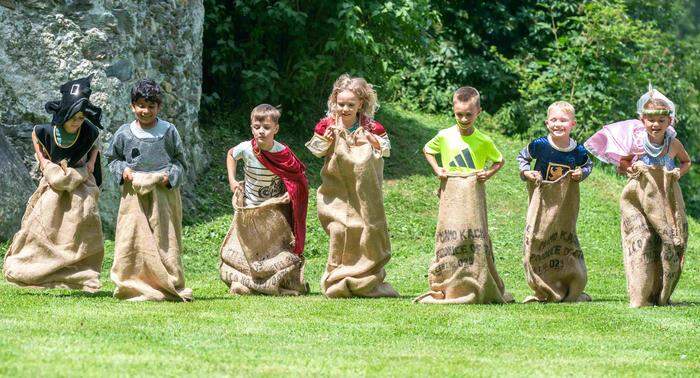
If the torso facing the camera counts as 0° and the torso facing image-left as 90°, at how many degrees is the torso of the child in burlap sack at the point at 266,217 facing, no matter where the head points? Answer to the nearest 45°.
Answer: approximately 0°

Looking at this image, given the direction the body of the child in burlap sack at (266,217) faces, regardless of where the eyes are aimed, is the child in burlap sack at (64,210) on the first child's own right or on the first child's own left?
on the first child's own right

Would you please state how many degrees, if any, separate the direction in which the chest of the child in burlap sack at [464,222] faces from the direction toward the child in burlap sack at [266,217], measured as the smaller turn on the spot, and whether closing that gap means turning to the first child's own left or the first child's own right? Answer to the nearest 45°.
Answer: approximately 90° to the first child's own right

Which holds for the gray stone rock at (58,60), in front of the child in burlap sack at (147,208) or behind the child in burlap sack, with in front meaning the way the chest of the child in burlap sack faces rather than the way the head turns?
behind

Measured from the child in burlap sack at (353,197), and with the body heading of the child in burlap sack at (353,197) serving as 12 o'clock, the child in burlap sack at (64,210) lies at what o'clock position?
the child in burlap sack at (64,210) is roughly at 3 o'clock from the child in burlap sack at (353,197).
